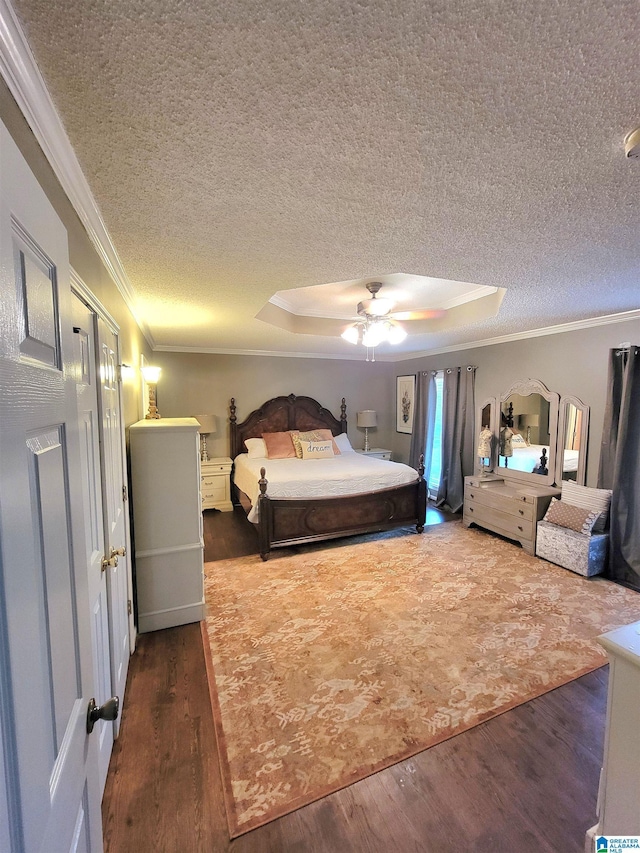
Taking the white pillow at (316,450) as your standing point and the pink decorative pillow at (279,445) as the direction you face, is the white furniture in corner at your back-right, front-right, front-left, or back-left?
back-left

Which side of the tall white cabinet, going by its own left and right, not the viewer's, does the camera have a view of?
right

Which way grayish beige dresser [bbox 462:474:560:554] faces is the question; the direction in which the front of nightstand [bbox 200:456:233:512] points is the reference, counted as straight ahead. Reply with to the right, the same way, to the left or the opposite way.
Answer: to the right

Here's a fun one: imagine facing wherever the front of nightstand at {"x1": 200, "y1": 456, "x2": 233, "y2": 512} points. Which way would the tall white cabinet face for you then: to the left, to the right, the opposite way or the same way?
to the left

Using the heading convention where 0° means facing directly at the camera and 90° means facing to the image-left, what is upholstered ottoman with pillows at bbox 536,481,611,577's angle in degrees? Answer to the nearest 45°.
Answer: approximately 45°

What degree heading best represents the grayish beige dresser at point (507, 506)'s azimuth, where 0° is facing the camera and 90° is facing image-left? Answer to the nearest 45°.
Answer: approximately 45°

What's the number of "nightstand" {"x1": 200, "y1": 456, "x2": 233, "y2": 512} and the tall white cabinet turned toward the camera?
1

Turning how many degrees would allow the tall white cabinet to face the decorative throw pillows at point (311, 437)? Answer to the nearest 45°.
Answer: approximately 45° to its left

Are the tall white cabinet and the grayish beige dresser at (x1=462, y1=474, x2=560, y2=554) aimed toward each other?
yes

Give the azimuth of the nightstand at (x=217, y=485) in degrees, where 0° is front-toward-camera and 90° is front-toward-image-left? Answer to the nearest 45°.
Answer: approximately 0°

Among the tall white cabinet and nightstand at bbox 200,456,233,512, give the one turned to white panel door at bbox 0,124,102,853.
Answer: the nightstand

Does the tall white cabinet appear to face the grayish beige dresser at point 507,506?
yes
